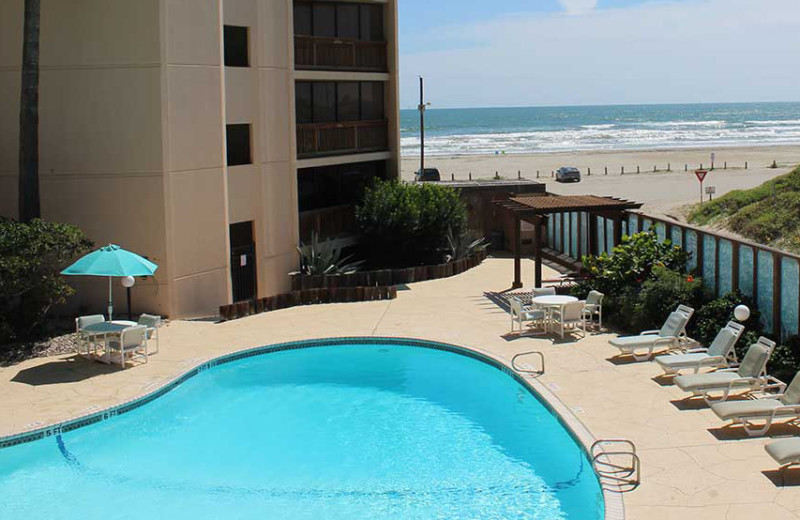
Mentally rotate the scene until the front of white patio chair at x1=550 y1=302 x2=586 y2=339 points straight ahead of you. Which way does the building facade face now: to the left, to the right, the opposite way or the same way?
the opposite way

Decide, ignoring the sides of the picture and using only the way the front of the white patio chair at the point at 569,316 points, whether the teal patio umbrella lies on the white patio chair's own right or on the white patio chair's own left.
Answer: on the white patio chair's own left

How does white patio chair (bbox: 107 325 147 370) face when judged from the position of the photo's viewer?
facing away from the viewer and to the left of the viewer

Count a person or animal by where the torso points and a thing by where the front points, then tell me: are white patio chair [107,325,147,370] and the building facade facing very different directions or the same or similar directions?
very different directions

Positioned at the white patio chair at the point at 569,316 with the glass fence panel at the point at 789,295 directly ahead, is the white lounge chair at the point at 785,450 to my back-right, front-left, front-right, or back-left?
front-right

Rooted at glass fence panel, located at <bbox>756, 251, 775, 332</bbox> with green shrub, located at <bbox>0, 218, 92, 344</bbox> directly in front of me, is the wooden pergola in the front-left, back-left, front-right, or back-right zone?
front-right

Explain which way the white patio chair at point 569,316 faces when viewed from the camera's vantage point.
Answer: facing away from the viewer and to the left of the viewer

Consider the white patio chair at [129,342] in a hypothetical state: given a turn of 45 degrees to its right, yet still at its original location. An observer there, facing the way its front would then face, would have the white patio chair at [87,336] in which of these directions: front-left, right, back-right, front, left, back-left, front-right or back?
front-left

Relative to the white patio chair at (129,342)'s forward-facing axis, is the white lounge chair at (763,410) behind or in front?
behind

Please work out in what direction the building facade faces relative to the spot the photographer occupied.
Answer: facing the viewer and to the right of the viewer

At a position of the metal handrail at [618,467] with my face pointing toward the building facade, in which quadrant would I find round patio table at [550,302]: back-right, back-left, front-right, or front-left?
front-right

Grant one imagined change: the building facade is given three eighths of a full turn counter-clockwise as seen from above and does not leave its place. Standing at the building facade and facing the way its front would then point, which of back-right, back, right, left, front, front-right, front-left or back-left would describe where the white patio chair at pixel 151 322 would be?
back
